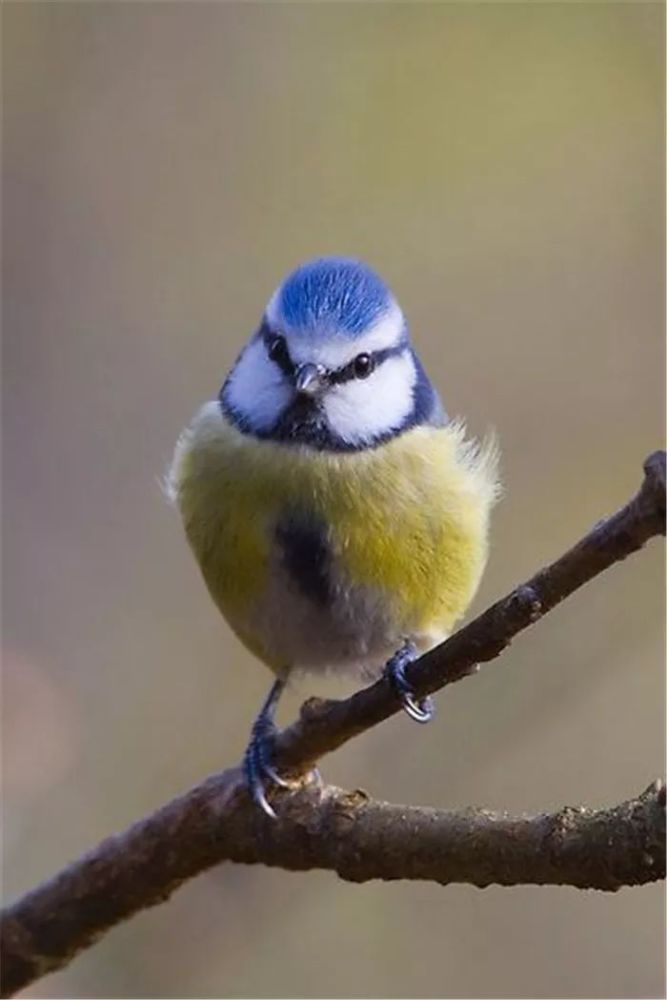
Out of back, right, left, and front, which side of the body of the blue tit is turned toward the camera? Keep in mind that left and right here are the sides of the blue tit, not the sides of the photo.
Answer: front
